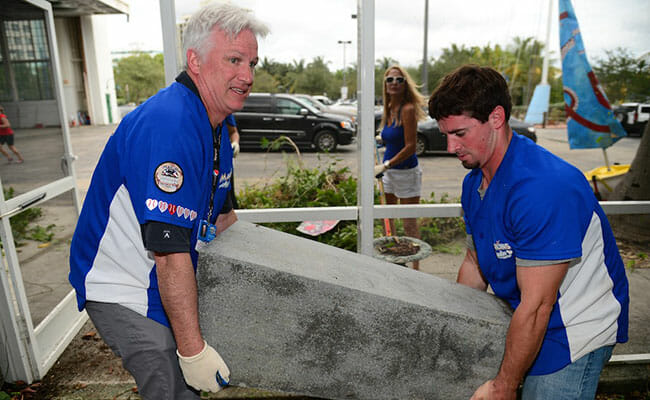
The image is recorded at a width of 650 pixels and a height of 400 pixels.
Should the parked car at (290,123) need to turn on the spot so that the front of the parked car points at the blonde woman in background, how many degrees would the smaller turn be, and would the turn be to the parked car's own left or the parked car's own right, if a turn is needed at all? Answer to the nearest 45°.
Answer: approximately 90° to the parked car's own right

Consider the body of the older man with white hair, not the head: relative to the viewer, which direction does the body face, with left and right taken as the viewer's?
facing to the right of the viewer

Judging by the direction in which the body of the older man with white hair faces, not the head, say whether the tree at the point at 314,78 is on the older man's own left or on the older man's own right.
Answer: on the older man's own left

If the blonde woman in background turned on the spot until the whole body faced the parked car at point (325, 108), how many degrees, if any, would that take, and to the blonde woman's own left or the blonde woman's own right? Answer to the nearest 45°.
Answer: approximately 135° to the blonde woman's own right

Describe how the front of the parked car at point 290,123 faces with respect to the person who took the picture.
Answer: facing to the right of the viewer

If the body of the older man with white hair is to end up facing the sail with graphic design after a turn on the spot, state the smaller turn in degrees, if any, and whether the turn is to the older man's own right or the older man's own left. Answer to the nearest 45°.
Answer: approximately 45° to the older man's own left

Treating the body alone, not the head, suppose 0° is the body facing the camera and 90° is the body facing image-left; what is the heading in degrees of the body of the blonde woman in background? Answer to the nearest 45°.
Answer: approximately 45°

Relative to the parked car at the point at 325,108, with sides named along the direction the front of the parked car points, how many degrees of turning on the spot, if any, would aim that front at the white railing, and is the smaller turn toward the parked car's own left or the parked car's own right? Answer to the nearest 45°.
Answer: approximately 90° to the parked car's own right

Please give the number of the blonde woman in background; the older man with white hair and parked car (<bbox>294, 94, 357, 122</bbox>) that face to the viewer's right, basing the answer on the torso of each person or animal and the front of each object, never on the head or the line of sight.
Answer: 2

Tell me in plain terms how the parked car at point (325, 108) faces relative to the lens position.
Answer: facing to the right of the viewer

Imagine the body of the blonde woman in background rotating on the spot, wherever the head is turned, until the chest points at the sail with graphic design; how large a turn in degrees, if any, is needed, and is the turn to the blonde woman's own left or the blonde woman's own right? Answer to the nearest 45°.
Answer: approximately 135° to the blonde woman's own left

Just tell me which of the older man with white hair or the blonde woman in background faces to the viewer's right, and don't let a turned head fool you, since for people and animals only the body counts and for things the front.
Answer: the older man with white hair
